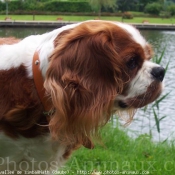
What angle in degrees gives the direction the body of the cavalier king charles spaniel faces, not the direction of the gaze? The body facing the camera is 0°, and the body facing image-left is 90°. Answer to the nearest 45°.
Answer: approximately 270°
